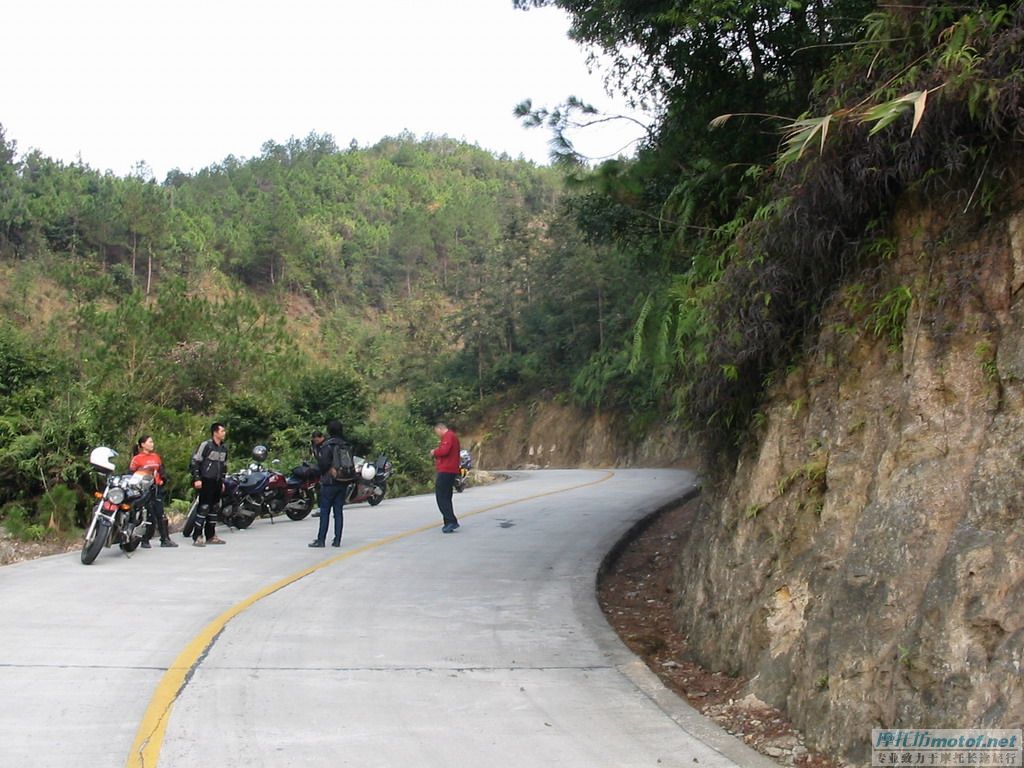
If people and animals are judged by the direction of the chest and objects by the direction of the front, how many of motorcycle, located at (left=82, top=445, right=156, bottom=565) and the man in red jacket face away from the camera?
0

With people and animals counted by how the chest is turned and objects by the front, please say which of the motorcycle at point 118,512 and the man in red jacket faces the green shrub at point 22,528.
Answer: the man in red jacket

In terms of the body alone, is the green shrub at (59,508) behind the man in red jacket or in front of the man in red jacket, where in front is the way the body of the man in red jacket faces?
in front

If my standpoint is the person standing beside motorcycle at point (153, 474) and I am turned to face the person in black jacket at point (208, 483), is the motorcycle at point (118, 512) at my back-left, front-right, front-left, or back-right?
back-right

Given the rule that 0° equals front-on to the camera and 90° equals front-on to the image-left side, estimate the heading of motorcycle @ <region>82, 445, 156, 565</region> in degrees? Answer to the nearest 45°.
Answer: approximately 45°

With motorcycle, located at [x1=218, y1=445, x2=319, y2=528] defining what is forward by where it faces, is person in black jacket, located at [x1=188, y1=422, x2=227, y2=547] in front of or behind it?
in front

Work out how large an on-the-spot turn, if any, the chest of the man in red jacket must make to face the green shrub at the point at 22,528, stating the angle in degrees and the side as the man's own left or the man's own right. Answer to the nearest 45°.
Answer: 0° — they already face it

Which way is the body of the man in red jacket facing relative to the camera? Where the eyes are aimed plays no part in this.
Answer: to the viewer's left

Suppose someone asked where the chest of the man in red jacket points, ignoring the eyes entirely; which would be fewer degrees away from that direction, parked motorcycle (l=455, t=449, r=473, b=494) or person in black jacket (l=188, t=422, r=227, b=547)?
the person in black jacket

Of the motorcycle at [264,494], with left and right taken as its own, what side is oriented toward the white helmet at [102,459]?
front
